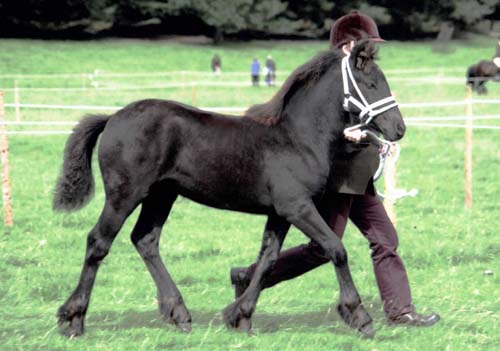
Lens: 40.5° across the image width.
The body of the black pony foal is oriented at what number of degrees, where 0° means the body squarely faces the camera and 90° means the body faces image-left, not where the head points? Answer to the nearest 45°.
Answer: approximately 270°
